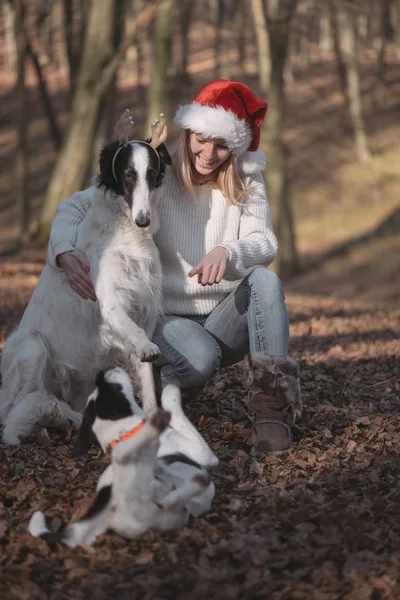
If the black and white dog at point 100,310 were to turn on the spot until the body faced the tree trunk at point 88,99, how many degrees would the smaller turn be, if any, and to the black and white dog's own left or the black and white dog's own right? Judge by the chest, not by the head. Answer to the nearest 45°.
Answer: approximately 135° to the black and white dog's own left

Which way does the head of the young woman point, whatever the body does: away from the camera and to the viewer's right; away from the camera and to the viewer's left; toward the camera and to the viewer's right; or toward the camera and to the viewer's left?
toward the camera and to the viewer's left

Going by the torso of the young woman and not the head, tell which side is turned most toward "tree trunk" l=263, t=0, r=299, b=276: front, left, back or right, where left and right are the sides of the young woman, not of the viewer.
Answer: back

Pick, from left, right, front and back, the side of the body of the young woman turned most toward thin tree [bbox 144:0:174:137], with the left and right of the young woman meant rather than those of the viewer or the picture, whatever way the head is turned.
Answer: back

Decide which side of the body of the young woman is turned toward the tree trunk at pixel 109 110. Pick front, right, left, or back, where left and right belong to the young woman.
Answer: back

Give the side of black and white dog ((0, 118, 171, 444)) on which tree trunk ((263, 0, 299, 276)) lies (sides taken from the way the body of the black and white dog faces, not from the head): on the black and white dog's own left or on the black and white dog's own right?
on the black and white dog's own left

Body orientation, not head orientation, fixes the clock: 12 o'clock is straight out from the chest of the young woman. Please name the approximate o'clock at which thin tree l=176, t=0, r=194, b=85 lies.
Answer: The thin tree is roughly at 6 o'clock from the young woman.

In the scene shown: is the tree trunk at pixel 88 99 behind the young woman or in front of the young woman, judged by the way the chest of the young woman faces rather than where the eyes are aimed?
behind

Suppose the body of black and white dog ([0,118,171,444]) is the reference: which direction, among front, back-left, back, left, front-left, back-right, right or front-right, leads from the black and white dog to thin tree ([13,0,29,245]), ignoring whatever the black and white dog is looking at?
back-left

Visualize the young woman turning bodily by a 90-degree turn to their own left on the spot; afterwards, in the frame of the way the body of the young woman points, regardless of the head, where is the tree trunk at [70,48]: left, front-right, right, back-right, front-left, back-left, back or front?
left

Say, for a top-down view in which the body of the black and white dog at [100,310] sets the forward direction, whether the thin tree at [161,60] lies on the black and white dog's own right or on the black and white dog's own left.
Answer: on the black and white dog's own left

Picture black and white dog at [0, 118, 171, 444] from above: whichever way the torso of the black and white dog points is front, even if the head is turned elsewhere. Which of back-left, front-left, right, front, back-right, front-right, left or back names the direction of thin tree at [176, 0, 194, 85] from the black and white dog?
back-left

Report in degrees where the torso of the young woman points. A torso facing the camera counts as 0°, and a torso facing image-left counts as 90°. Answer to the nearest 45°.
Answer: approximately 0°
